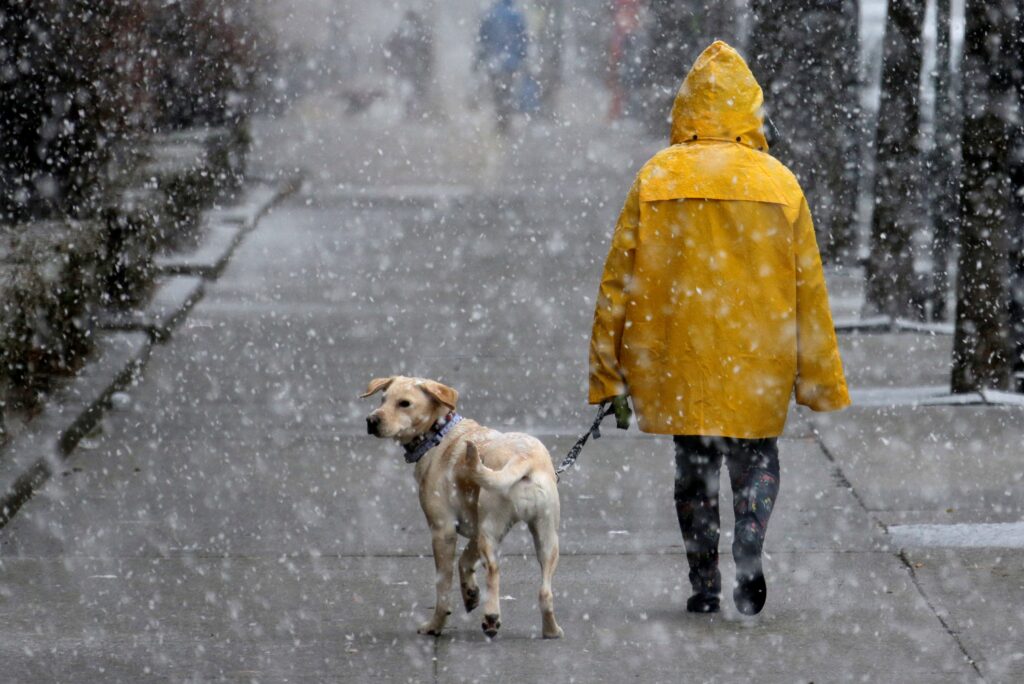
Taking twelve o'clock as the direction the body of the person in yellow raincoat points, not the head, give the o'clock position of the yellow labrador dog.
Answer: The yellow labrador dog is roughly at 8 o'clock from the person in yellow raincoat.

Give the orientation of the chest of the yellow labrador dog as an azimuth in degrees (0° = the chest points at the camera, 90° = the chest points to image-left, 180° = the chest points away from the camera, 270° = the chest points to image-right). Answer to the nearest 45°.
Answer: approximately 135°

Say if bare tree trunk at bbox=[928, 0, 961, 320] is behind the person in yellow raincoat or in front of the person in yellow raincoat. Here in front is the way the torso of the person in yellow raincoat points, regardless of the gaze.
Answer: in front

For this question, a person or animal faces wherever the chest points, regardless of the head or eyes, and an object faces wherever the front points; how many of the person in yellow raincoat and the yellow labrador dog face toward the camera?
0

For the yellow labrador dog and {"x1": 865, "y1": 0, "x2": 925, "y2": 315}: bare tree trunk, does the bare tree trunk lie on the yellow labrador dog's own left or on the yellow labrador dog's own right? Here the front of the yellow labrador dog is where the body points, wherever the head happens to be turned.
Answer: on the yellow labrador dog's own right

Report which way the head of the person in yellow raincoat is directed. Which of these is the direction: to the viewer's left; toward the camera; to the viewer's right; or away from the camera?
away from the camera

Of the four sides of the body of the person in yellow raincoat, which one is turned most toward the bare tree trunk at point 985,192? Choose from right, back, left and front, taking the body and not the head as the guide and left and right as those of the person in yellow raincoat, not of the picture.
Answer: front

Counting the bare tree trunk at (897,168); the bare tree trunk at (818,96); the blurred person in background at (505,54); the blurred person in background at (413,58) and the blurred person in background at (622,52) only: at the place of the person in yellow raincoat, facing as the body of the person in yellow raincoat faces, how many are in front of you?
5

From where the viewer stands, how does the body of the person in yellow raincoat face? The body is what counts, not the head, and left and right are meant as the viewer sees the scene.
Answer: facing away from the viewer

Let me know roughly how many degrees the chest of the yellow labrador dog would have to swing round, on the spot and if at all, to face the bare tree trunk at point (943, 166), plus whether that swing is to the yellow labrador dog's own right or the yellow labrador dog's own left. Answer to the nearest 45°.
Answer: approximately 90° to the yellow labrador dog's own right

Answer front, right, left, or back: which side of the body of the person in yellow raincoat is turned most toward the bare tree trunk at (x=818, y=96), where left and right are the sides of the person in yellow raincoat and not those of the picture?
front
